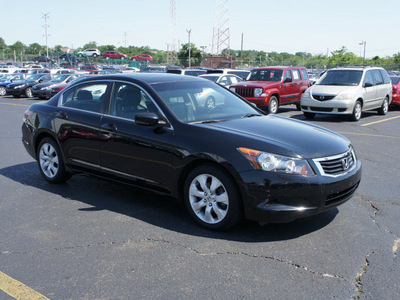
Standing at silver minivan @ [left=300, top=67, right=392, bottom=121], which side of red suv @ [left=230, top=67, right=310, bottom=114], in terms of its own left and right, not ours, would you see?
left

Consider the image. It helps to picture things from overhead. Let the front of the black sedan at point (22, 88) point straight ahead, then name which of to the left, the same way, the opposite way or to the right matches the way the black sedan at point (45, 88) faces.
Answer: the same way

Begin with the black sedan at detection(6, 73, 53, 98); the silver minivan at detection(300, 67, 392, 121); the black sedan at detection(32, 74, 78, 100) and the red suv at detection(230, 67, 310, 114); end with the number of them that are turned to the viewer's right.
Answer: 0

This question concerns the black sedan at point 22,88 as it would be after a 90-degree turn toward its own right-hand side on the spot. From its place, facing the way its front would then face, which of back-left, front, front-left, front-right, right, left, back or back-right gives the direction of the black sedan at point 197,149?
back-left

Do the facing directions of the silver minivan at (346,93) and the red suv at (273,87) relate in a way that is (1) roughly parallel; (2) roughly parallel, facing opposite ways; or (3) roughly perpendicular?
roughly parallel

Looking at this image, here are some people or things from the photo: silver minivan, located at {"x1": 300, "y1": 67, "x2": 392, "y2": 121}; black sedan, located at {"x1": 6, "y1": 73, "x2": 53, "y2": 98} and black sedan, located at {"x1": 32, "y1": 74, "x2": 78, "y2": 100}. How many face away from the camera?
0

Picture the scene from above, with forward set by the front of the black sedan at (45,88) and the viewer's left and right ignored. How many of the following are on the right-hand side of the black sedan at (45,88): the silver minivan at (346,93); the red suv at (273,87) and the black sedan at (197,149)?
0

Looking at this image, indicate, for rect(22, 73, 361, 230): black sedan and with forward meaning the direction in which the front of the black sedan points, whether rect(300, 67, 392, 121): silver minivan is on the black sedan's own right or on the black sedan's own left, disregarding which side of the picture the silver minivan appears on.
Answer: on the black sedan's own left

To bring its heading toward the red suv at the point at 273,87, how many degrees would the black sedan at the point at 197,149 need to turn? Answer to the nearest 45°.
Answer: approximately 135° to its left

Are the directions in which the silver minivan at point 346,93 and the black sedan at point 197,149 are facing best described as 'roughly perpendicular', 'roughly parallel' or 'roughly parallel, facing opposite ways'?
roughly perpendicular

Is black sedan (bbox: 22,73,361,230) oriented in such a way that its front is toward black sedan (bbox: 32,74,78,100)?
no

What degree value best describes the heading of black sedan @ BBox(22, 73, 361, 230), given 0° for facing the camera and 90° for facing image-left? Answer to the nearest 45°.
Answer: approximately 315°

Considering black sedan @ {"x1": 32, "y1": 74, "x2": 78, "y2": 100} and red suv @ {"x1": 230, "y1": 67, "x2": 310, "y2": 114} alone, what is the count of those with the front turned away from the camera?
0
